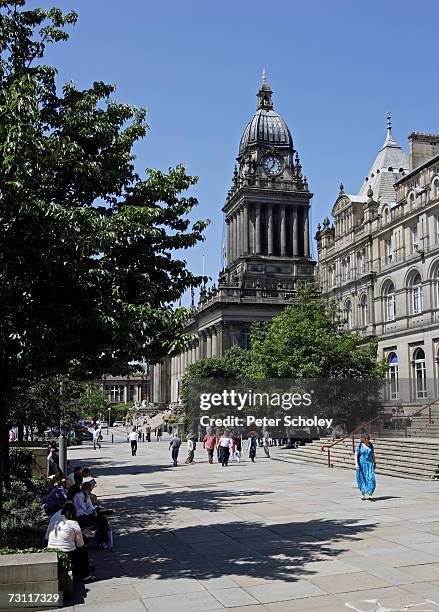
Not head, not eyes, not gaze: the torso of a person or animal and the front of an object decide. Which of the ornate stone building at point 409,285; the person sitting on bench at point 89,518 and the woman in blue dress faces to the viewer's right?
the person sitting on bench

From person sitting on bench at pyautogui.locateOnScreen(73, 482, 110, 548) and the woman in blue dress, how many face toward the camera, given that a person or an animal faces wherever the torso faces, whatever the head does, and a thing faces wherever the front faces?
1

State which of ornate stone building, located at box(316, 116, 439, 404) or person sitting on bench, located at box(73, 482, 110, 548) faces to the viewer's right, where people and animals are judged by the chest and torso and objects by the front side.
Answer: the person sitting on bench

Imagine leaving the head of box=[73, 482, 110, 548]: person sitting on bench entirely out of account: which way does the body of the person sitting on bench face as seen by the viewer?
to the viewer's right

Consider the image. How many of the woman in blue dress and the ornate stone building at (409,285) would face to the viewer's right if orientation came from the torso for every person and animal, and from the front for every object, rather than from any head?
0

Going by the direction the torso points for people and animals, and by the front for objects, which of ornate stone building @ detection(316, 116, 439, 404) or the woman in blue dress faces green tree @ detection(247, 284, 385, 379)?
the ornate stone building

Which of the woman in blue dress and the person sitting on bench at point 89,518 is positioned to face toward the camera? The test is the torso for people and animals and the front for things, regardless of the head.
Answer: the woman in blue dress

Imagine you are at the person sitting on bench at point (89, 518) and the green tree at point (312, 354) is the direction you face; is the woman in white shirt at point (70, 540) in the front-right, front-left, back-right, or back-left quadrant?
back-right

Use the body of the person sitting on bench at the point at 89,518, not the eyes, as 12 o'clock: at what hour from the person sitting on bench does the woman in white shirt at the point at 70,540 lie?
The woman in white shirt is roughly at 3 o'clock from the person sitting on bench.

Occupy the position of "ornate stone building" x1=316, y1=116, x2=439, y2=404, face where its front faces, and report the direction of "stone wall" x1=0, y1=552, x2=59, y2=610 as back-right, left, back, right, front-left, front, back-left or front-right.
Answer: front-left

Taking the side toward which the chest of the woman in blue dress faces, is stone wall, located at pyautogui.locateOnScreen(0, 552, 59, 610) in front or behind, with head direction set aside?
in front

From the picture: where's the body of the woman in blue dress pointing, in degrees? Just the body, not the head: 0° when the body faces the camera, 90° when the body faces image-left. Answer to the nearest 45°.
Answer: approximately 0°

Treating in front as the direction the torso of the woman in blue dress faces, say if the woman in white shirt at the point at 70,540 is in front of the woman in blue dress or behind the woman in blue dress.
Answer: in front

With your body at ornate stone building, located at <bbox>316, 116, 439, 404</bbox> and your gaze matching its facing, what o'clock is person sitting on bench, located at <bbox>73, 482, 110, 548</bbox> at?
The person sitting on bench is roughly at 11 o'clock from the ornate stone building.
